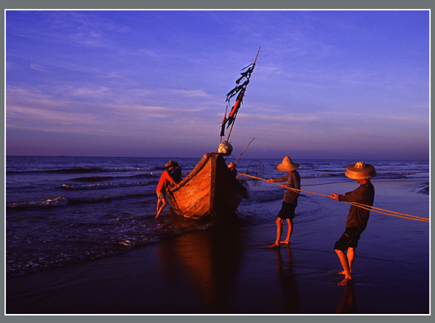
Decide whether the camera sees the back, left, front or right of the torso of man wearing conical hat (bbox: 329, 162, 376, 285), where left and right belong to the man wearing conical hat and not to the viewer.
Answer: left

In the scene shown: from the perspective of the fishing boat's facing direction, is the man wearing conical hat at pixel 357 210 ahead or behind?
ahead

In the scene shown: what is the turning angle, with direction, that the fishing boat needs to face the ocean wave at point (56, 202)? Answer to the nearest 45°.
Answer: approximately 135° to its right

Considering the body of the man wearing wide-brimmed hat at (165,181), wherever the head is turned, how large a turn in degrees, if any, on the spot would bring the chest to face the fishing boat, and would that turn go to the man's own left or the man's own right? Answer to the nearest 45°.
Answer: approximately 45° to the man's own right

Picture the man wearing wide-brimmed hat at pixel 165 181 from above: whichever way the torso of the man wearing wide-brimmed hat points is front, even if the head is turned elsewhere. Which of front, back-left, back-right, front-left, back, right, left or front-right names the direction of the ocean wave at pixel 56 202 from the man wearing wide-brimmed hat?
back-left

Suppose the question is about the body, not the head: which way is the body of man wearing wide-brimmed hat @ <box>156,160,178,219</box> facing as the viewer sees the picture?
to the viewer's right

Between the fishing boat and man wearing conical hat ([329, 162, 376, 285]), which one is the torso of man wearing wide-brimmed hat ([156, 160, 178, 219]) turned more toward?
the fishing boat

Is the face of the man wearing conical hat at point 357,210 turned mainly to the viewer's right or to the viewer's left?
to the viewer's left
